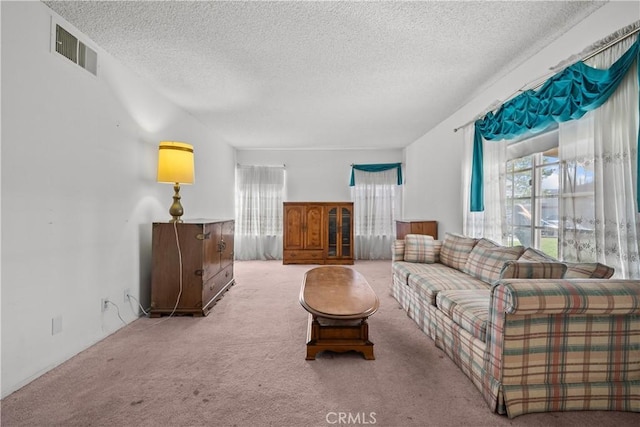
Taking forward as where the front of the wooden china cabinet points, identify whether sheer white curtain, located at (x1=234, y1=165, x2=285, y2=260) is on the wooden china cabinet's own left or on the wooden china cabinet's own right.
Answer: on the wooden china cabinet's own right

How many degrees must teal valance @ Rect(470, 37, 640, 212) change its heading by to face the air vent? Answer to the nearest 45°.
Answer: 0° — it already faces it

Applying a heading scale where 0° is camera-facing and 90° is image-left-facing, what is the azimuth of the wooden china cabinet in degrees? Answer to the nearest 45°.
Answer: approximately 0°

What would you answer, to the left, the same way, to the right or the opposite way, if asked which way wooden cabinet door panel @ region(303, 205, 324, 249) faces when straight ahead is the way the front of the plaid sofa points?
to the left

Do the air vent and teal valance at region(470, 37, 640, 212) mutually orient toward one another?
yes

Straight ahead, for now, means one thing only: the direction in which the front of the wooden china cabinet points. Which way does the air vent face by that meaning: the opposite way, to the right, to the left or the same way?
to the left

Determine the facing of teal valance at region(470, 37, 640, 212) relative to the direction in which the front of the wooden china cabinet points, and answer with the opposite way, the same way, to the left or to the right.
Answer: to the right

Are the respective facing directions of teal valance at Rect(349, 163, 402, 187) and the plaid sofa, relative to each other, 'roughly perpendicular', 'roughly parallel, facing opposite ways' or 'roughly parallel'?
roughly perpendicular

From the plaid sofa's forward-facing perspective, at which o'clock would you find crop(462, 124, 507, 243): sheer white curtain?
The sheer white curtain is roughly at 4 o'clock from the plaid sofa.
